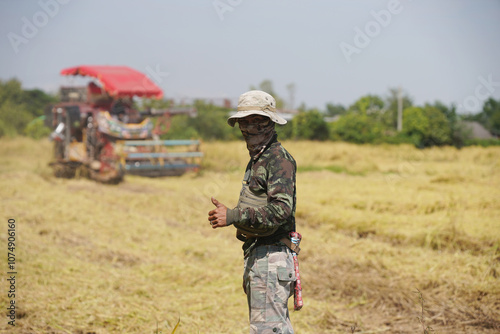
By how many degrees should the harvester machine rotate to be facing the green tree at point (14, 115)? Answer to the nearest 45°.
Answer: approximately 135° to its left

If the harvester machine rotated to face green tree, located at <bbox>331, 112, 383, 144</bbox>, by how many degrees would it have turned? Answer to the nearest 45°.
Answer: approximately 90° to its left

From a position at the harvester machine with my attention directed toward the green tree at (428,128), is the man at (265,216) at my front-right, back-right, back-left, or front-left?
back-right

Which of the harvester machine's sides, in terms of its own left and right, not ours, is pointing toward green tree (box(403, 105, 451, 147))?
left

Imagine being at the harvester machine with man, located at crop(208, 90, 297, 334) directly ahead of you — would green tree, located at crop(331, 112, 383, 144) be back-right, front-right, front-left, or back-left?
back-left

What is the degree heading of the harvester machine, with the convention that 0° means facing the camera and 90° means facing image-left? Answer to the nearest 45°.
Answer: approximately 315°

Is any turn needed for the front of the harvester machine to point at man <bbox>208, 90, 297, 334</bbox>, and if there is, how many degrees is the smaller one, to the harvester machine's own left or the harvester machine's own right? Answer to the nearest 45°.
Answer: approximately 45° to the harvester machine's own right
